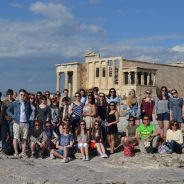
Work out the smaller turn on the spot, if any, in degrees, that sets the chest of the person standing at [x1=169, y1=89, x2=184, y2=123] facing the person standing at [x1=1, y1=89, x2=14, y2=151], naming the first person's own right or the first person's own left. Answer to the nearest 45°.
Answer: approximately 90° to the first person's own right

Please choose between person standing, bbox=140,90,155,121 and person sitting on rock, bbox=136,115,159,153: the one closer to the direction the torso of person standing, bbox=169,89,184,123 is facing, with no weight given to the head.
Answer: the person sitting on rock

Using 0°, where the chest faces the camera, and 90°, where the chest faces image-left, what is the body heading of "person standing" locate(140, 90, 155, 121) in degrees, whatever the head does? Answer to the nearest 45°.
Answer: approximately 0°

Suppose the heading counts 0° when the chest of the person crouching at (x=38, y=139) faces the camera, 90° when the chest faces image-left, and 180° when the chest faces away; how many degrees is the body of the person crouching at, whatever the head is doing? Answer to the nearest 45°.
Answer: approximately 0°

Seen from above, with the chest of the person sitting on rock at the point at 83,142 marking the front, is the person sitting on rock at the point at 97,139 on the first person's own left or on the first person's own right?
on the first person's own left
